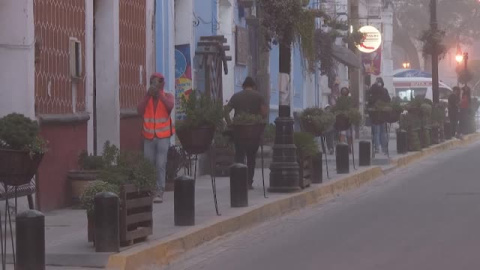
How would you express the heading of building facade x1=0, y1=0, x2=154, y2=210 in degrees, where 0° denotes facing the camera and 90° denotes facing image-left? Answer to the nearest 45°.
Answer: approximately 315°

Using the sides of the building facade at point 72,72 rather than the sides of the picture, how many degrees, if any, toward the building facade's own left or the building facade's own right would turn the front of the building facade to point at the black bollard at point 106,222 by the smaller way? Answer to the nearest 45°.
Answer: approximately 45° to the building facade's own right

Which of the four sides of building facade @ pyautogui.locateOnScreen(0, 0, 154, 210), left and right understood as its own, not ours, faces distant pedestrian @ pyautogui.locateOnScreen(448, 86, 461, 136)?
left

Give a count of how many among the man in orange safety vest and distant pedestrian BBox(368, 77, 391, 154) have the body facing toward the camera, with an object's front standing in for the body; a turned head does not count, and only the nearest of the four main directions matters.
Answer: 2

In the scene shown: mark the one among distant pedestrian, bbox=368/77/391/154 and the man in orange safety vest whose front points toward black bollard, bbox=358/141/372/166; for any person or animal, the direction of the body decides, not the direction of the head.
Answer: the distant pedestrian

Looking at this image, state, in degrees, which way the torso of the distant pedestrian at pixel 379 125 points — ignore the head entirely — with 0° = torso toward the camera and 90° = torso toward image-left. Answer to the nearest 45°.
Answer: approximately 0°

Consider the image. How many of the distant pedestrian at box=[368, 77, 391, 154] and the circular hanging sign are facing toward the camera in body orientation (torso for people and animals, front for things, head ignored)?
2
